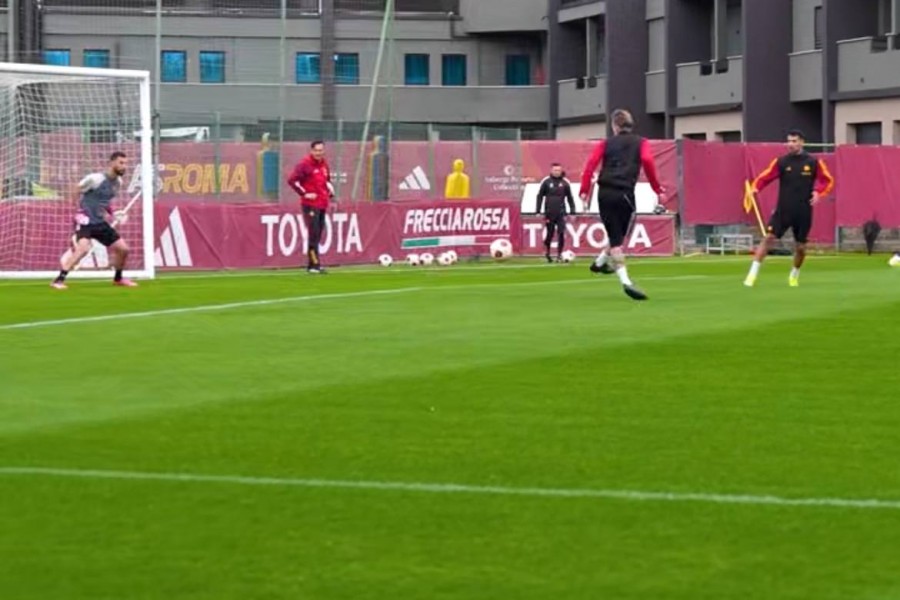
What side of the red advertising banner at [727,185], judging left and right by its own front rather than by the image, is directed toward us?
front

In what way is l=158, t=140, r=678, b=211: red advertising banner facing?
toward the camera

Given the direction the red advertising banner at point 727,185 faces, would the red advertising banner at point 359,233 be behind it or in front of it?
in front

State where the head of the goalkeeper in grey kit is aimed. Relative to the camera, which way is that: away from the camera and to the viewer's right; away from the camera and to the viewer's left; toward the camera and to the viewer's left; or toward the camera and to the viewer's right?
toward the camera and to the viewer's right

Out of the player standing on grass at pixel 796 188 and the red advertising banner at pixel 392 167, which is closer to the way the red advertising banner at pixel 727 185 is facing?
the player standing on grass

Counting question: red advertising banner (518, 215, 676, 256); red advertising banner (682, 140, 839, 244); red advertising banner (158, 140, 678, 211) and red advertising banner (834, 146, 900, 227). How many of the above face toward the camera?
4

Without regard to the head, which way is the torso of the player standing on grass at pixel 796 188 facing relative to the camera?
toward the camera

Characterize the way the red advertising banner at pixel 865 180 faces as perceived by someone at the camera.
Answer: facing the viewer

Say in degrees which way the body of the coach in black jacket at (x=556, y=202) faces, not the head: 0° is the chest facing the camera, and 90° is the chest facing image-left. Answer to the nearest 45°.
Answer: approximately 0°

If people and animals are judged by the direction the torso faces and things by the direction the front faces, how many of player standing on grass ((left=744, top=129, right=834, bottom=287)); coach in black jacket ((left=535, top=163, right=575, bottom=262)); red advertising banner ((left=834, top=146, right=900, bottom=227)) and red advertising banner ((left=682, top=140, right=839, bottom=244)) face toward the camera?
4

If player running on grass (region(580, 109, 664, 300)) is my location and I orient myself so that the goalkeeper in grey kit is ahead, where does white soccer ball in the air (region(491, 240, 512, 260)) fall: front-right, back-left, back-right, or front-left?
front-right

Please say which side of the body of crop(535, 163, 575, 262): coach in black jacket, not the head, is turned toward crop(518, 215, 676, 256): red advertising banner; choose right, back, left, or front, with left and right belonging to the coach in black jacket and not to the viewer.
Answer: back
